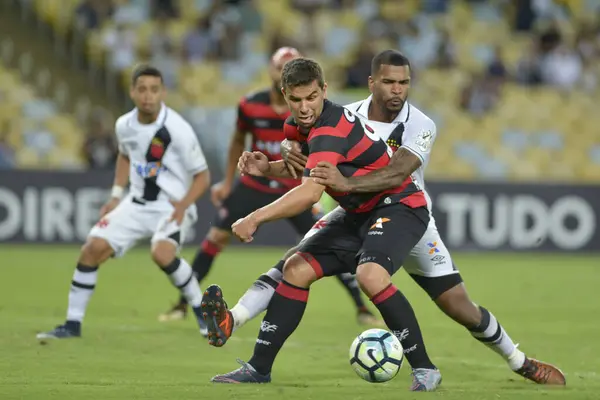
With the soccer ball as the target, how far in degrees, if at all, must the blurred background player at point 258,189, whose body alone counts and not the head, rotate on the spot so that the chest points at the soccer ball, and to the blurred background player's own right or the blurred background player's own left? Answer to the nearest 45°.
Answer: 0° — they already face it

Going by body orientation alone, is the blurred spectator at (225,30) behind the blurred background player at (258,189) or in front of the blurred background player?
behind

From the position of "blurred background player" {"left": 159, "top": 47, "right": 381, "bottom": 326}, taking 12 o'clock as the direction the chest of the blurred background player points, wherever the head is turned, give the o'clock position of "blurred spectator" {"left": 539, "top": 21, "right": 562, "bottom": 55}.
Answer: The blurred spectator is roughly at 7 o'clock from the blurred background player.

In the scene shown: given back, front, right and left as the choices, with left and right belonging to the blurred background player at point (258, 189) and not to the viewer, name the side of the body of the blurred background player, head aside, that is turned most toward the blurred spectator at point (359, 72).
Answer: back

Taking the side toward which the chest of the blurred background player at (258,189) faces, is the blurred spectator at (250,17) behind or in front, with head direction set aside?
behind

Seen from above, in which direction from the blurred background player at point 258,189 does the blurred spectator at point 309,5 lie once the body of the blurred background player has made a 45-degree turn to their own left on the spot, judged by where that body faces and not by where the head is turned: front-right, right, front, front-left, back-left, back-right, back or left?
back-left

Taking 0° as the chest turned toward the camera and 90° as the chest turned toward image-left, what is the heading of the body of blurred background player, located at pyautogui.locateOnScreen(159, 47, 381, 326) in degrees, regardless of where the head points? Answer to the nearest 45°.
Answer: approximately 0°

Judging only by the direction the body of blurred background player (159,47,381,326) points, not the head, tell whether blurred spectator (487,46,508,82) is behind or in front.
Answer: behind

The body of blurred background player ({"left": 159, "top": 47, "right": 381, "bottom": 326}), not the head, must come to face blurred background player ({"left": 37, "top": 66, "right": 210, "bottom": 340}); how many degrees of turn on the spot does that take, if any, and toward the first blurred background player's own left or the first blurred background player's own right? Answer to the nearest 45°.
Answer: approximately 45° to the first blurred background player's own right

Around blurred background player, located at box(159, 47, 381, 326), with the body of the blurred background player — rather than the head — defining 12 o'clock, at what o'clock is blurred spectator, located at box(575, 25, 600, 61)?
The blurred spectator is roughly at 7 o'clock from the blurred background player.

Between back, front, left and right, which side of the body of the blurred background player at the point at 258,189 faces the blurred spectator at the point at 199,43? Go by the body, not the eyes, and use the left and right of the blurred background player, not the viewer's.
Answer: back

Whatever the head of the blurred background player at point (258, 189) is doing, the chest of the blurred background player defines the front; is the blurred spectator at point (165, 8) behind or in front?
behind
